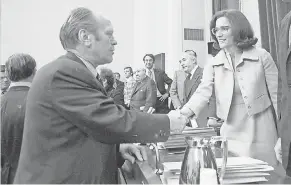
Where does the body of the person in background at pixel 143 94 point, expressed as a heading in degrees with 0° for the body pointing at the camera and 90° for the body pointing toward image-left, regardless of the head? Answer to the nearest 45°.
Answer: approximately 45°

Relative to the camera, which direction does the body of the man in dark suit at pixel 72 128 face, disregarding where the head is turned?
to the viewer's right

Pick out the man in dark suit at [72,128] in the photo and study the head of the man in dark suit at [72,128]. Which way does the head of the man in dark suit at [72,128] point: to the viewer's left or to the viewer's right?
to the viewer's right

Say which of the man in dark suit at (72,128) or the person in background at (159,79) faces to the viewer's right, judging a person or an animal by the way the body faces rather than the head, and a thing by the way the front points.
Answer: the man in dark suit

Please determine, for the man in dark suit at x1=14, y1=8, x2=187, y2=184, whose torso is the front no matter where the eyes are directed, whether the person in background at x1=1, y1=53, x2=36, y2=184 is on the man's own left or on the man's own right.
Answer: on the man's own left

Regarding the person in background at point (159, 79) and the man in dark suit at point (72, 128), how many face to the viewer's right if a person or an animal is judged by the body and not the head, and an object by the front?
1
